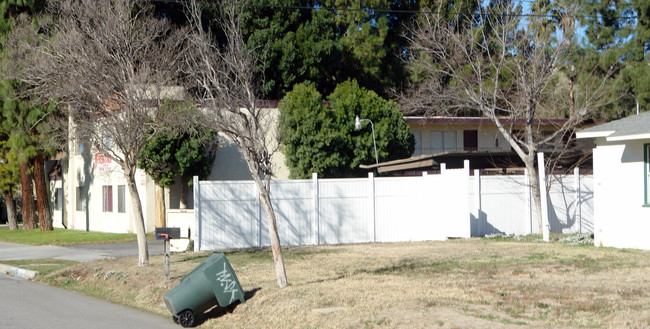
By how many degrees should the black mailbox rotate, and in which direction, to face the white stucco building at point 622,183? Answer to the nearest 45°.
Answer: approximately 180°

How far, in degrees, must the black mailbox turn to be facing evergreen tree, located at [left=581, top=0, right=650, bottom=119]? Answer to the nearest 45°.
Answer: approximately 135° to its right

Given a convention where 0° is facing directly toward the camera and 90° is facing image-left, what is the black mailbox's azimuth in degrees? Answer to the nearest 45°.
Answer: approximately 90°

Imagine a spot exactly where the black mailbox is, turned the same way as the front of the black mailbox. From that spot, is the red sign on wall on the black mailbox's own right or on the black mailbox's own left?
on the black mailbox's own right

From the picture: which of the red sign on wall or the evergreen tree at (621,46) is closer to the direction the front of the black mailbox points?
the red sign on wall

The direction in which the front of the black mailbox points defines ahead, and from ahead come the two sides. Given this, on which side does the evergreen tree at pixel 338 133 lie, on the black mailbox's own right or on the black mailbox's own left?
on the black mailbox's own right

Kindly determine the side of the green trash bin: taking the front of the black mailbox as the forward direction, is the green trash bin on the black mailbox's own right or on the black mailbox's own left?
on the black mailbox's own left

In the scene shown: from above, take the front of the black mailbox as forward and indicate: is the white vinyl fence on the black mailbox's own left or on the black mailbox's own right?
on the black mailbox's own right
